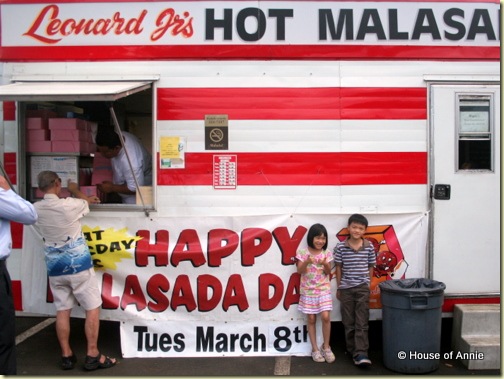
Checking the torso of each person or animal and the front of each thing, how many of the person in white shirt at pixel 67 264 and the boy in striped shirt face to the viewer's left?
0

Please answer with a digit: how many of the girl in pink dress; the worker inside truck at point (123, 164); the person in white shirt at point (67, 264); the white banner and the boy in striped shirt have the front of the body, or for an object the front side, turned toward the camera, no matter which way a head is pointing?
3

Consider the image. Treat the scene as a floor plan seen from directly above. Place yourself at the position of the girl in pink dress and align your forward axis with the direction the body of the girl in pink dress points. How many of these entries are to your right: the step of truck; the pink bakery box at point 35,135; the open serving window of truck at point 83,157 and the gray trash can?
2

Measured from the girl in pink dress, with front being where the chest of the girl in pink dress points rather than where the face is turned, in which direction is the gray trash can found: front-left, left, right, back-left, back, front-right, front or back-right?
left

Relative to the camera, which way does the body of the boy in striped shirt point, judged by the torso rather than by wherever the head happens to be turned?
toward the camera

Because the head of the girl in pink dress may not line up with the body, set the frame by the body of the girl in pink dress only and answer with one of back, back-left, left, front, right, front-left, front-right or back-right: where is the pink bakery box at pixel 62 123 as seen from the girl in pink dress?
right

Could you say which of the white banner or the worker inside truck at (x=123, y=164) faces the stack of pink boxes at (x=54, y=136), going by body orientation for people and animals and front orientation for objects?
the worker inside truck

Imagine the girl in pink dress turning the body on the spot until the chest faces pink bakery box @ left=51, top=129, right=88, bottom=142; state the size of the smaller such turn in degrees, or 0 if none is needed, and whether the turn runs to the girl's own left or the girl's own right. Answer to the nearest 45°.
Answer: approximately 90° to the girl's own right

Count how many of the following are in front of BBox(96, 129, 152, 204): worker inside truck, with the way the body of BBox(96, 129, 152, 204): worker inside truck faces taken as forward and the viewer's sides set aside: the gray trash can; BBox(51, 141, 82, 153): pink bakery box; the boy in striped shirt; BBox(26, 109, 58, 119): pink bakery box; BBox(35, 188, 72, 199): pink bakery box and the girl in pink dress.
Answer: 3

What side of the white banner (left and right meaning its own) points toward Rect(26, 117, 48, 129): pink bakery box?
right

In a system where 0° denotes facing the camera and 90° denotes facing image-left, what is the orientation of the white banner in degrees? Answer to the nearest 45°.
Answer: approximately 0°

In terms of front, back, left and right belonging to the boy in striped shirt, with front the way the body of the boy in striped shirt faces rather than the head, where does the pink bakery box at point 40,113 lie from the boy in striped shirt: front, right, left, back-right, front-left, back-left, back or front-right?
right

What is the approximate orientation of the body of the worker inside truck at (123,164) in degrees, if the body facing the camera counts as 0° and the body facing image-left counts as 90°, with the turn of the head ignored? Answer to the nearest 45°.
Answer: approximately 90°
